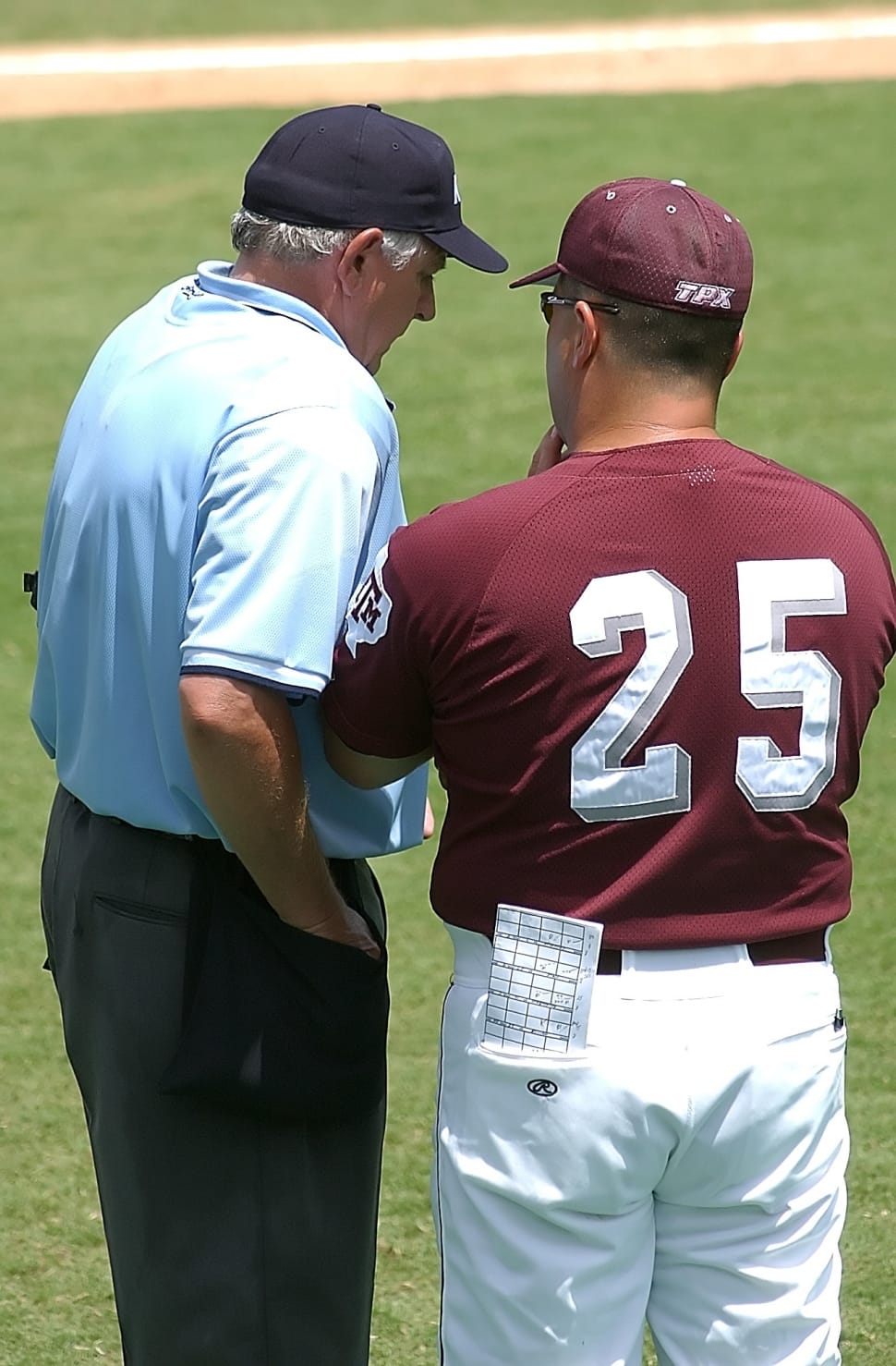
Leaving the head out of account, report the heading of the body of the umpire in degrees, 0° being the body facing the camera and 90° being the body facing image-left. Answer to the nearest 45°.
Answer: approximately 225°
